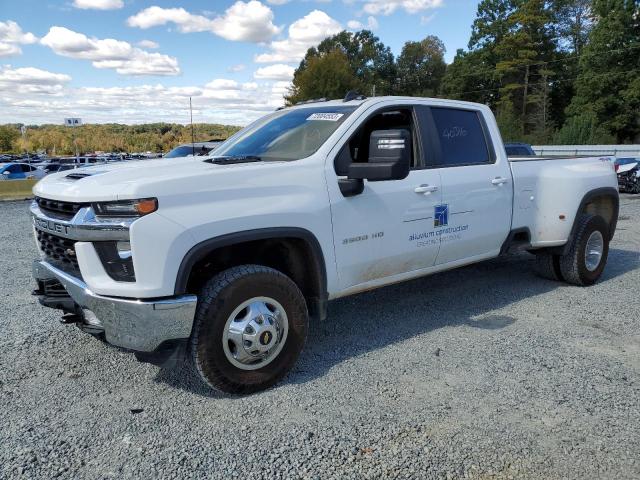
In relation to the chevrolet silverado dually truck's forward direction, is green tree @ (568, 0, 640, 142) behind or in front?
behind

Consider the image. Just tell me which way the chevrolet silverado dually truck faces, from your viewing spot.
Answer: facing the viewer and to the left of the viewer

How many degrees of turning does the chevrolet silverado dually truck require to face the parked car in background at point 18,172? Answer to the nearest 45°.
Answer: approximately 90° to its right
